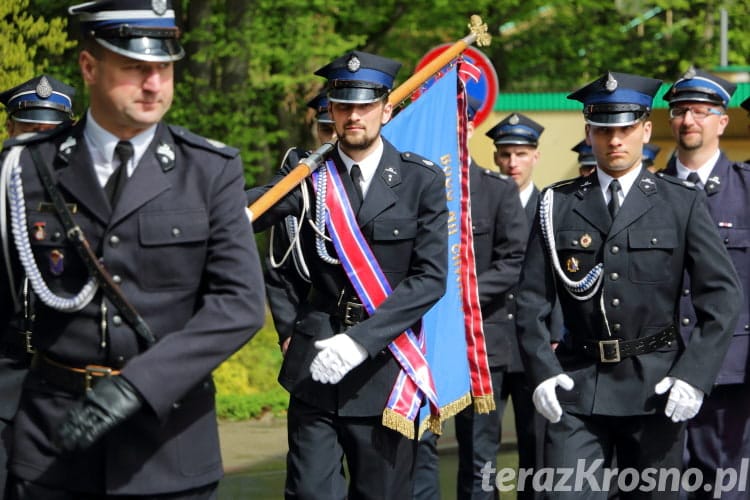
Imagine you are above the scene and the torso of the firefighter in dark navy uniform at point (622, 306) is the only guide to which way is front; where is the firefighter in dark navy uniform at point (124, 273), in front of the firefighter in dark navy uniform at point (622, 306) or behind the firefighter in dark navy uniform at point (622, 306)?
in front

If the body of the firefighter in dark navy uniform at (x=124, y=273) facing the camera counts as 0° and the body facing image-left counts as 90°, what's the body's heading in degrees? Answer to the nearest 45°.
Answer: approximately 0°

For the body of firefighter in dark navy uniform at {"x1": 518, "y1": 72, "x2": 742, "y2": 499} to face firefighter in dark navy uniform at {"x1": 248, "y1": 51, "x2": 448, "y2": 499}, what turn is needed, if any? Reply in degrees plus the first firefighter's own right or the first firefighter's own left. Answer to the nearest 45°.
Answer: approximately 90° to the first firefighter's own right

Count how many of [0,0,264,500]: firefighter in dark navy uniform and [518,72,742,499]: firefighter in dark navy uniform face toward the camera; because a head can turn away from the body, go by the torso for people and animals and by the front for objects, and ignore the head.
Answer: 2

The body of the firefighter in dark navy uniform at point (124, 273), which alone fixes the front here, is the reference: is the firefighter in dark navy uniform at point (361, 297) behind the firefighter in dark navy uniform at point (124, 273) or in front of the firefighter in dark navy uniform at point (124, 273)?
behind

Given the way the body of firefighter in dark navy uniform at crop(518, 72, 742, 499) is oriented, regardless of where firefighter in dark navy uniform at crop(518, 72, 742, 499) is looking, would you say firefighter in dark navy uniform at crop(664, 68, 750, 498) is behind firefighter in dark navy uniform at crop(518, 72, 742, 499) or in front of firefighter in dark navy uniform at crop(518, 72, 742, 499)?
behind

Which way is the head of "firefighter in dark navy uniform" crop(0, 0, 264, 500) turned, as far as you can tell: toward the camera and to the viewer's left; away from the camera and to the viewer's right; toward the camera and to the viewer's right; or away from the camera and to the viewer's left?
toward the camera and to the viewer's right

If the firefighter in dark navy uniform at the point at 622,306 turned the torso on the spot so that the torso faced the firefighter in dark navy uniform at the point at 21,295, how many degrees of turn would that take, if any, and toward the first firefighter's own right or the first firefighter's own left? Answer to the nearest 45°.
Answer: approximately 90° to the first firefighter's own right
